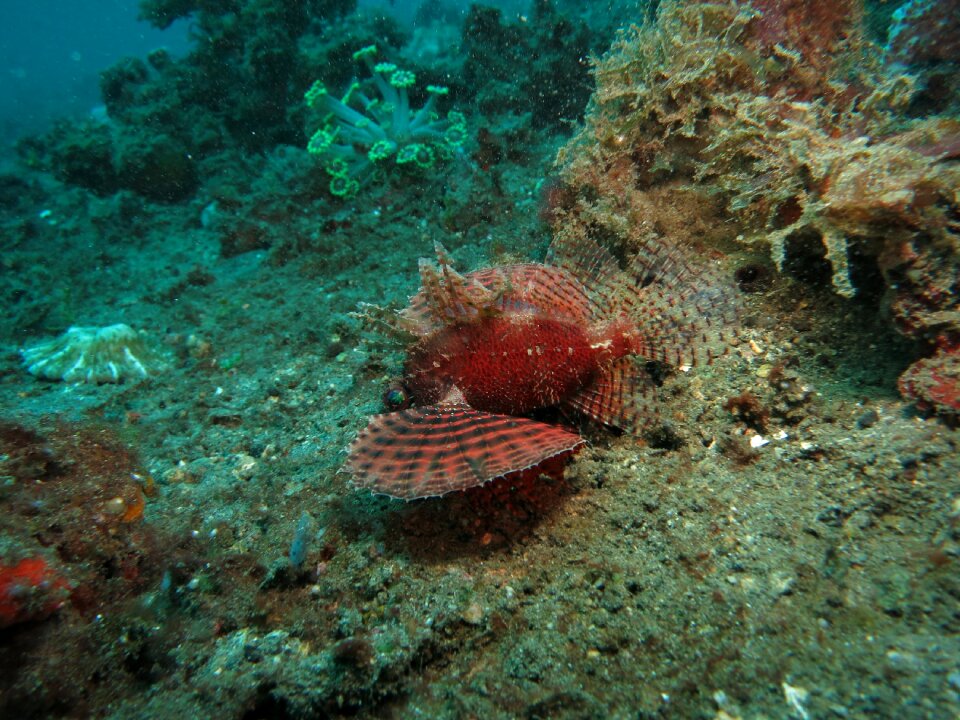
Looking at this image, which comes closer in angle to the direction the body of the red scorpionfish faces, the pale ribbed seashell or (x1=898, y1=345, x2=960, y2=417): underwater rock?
the pale ribbed seashell

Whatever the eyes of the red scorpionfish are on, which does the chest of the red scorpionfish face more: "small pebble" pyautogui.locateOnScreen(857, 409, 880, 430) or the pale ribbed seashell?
the pale ribbed seashell

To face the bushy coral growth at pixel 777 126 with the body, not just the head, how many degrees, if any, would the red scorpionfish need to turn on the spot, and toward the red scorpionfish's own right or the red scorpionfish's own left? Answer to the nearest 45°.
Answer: approximately 135° to the red scorpionfish's own right

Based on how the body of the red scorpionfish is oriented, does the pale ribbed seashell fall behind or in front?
in front

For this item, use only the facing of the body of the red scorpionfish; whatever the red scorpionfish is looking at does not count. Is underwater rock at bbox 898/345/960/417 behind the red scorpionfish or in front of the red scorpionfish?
behind

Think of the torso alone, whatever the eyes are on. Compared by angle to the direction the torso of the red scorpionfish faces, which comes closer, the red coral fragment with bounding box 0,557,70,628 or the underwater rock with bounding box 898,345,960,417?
the red coral fragment

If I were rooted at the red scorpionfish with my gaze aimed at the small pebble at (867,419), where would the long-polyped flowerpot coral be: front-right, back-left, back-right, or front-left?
back-left

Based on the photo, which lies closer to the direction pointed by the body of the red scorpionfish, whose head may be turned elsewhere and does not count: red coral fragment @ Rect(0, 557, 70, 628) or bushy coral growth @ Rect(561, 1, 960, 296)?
the red coral fragment
